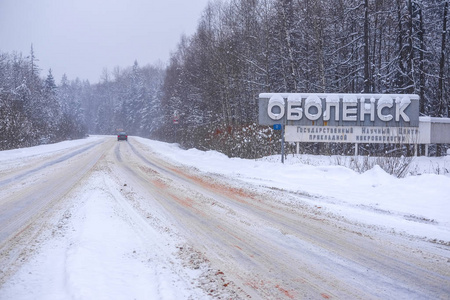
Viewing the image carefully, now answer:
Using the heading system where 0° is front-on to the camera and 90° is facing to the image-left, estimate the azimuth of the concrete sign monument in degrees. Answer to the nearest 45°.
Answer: approximately 0°
